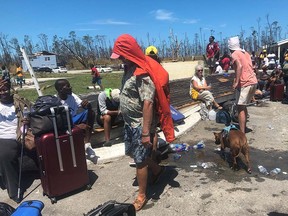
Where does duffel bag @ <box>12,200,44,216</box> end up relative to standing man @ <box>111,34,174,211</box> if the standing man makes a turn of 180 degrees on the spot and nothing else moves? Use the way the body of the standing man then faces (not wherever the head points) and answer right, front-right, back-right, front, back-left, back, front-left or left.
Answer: back

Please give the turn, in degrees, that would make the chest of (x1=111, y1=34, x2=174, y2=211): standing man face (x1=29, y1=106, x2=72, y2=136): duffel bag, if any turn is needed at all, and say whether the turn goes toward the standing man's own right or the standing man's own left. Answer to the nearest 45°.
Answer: approximately 45° to the standing man's own right

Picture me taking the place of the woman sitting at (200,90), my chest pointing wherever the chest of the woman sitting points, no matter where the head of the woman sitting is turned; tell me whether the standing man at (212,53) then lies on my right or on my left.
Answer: on my left

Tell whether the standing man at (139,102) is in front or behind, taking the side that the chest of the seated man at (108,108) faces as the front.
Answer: in front

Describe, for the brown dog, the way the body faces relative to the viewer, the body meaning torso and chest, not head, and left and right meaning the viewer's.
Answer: facing away from the viewer and to the left of the viewer
